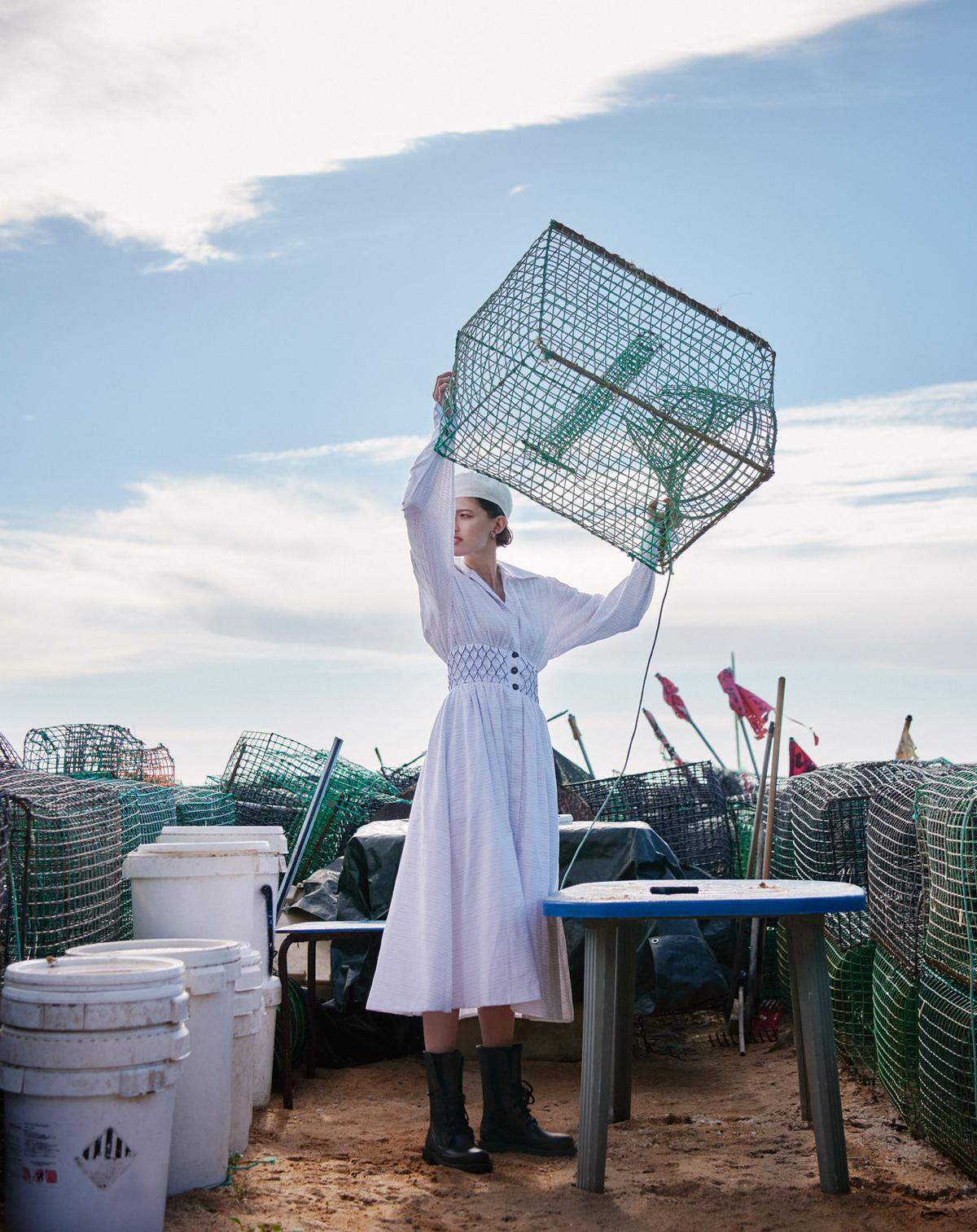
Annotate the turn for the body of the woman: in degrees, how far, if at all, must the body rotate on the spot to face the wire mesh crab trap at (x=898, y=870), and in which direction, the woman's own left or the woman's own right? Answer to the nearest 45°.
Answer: approximately 45° to the woman's own left

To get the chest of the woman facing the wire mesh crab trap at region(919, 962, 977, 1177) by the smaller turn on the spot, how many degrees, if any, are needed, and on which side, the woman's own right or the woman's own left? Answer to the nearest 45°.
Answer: approximately 45° to the woman's own left

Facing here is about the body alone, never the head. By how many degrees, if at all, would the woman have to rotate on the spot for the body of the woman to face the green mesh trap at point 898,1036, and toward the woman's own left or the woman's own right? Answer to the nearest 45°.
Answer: approximately 45° to the woman's own left

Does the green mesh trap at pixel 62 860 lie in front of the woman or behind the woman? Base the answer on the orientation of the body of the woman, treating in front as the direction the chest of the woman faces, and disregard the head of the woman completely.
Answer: behind

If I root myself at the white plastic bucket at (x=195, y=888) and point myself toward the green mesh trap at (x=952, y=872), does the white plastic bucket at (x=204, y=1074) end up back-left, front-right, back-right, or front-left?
front-right

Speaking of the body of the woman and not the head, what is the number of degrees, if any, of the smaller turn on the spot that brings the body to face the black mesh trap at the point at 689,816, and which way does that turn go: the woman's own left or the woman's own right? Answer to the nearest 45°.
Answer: approximately 135° to the woman's own left

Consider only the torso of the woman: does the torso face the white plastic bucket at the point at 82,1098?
no

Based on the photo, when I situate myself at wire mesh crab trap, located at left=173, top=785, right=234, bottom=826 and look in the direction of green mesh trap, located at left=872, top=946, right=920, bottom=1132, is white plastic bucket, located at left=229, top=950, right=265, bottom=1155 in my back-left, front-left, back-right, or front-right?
front-right

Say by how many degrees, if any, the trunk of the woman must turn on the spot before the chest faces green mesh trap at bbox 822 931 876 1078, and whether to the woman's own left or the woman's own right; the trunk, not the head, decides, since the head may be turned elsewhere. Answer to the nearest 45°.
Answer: approximately 90° to the woman's own left

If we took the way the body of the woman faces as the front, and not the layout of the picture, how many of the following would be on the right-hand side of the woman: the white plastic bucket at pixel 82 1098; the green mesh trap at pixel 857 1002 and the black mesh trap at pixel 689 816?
1

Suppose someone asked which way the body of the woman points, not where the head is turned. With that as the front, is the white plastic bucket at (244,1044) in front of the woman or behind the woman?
behind

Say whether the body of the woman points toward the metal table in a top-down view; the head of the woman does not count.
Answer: no

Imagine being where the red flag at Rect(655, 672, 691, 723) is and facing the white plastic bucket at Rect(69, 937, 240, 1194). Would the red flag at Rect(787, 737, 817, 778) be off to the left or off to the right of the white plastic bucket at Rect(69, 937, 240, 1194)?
left

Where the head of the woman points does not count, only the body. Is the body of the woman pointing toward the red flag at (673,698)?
no

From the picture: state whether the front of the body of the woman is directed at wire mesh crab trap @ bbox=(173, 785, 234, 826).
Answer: no

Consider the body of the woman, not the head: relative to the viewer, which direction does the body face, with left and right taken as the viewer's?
facing the viewer and to the right of the viewer

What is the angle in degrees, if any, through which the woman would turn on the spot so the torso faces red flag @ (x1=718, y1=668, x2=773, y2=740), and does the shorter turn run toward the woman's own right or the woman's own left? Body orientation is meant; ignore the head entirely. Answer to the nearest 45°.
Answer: approximately 135° to the woman's own left
